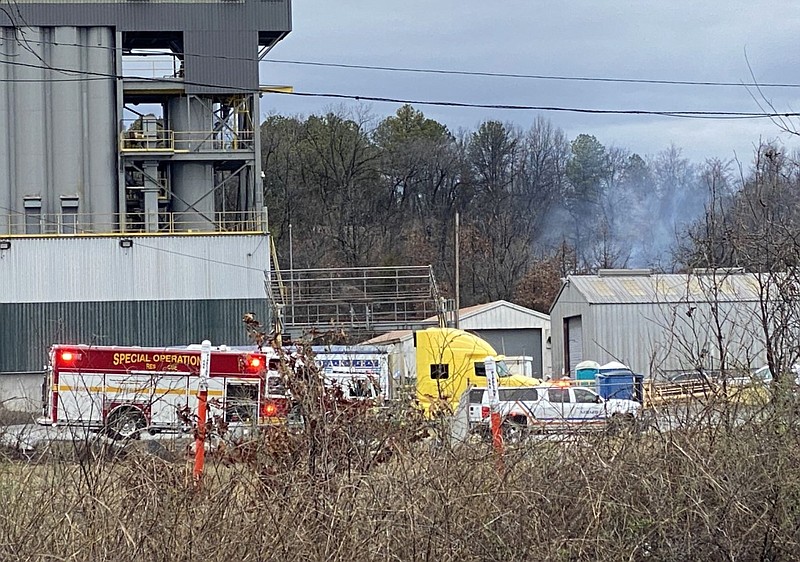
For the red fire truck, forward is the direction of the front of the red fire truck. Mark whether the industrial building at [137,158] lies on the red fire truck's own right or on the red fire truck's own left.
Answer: on the red fire truck's own left

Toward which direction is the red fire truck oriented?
to the viewer's right

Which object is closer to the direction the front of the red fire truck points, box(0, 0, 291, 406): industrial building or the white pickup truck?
the white pickup truck

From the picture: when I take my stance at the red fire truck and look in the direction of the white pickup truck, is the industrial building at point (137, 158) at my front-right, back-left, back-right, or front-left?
back-left

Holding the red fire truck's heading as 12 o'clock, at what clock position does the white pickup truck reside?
The white pickup truck is roughly at 1 o'clock from the red fire truck.
